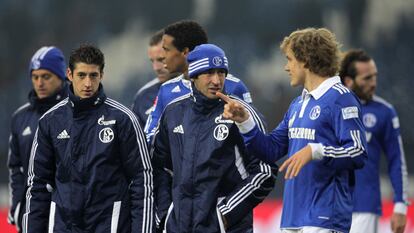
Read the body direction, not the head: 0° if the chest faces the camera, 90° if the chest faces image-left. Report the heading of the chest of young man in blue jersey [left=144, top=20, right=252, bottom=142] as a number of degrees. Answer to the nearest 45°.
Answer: approximately 45°

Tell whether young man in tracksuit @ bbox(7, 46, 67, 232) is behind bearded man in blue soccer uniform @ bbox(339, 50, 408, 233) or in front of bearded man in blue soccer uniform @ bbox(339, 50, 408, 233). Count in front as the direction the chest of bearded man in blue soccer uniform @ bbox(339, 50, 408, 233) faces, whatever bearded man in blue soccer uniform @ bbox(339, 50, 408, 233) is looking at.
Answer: in front

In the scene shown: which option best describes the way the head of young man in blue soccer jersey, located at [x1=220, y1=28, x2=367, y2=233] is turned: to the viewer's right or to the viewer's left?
to the viewer's left

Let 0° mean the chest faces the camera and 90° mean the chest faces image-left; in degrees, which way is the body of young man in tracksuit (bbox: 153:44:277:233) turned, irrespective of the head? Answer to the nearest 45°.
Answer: approximately 0°
